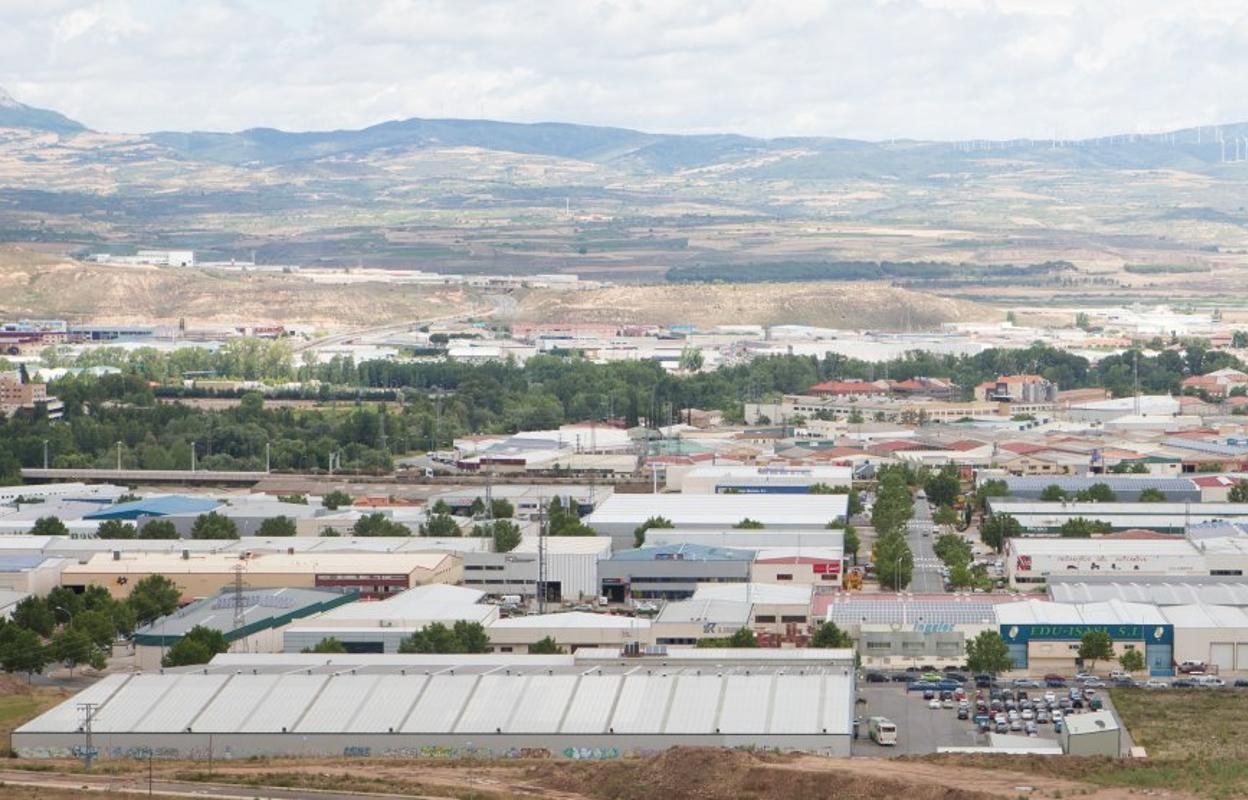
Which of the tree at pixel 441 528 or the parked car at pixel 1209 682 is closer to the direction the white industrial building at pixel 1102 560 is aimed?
the parked car

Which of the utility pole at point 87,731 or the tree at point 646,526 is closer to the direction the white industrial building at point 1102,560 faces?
the utility pole

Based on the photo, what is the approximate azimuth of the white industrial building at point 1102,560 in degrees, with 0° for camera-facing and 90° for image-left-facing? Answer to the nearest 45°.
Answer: approximately 0°

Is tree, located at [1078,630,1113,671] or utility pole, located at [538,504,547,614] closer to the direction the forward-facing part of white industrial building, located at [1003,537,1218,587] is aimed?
the tree

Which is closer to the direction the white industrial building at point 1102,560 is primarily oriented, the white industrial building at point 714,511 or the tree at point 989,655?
the tree

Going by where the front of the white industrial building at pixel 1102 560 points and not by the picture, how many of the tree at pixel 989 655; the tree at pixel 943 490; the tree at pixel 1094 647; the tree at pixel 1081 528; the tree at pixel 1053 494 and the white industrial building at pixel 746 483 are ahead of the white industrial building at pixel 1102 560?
2

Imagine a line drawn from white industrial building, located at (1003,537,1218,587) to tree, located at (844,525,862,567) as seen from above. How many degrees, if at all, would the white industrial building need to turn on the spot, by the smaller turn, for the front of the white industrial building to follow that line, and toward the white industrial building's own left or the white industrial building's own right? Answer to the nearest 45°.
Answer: approximately 90° to the white industrial building's own right

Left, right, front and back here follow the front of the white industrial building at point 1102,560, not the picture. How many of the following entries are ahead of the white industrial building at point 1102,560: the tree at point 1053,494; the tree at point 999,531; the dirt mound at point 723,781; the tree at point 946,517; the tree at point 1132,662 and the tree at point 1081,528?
2

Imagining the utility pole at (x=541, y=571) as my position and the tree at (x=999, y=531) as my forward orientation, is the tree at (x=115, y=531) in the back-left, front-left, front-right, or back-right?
back-left

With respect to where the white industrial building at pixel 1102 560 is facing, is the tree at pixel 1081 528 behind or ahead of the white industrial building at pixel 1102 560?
behind

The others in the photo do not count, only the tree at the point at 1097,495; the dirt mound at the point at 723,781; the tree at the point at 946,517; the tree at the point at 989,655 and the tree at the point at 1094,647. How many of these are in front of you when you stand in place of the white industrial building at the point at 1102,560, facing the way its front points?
3

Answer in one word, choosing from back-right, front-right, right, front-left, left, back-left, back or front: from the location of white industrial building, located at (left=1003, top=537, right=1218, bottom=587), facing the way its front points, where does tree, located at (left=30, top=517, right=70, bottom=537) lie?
right

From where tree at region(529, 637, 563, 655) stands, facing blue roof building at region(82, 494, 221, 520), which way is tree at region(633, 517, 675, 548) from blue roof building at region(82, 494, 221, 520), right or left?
right

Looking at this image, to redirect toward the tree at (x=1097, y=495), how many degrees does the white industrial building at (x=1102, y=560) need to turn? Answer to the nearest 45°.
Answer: approximately 180°

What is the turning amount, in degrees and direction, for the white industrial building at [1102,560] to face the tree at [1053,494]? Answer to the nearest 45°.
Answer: approximately 180°

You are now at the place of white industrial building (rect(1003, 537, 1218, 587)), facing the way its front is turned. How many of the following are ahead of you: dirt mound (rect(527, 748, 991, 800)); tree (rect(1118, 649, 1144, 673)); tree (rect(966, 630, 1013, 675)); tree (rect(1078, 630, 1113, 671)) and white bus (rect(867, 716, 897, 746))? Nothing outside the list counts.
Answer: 5

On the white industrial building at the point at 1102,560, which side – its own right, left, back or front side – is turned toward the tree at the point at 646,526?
right

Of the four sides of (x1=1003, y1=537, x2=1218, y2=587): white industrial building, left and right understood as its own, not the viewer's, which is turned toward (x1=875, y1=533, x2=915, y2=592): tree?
right

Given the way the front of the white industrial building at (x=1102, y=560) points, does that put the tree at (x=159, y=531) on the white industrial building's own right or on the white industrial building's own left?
on the white industrial building's own right
